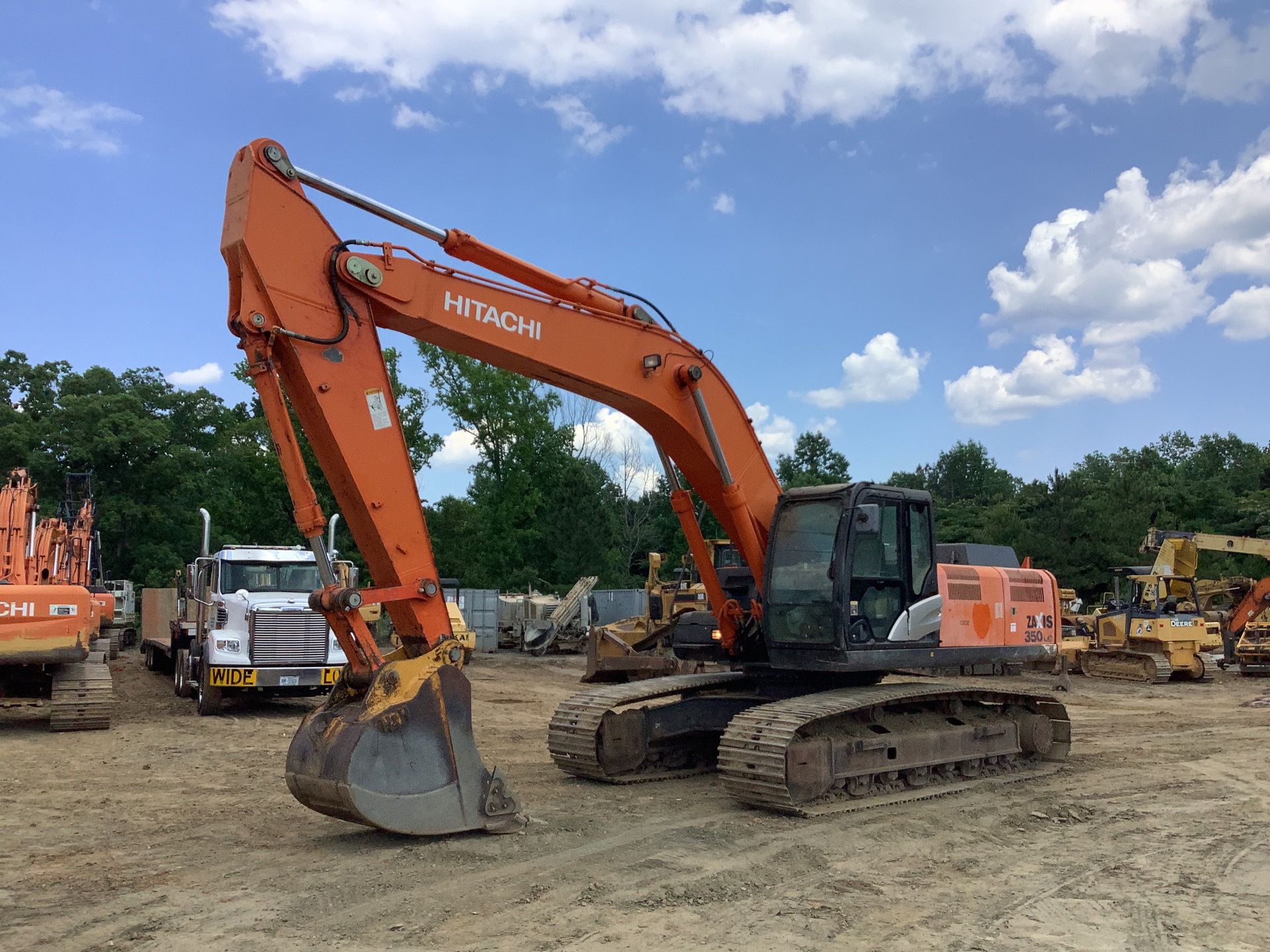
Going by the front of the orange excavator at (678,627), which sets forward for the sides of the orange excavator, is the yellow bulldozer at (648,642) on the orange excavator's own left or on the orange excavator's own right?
on the orange excavator's own right

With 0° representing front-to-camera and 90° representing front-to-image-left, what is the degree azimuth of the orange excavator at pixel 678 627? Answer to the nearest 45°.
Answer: approximately 45°

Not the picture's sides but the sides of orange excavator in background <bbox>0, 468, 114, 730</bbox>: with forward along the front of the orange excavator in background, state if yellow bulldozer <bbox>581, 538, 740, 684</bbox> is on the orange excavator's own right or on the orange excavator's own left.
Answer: on the orange excavator's own right

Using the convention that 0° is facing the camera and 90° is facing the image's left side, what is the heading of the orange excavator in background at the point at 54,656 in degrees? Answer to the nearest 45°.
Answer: approximately 180°

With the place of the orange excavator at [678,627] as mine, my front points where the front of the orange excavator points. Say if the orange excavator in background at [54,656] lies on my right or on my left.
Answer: on my right

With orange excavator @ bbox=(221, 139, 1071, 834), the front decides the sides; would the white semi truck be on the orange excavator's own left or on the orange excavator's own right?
on the orange excavator's own right

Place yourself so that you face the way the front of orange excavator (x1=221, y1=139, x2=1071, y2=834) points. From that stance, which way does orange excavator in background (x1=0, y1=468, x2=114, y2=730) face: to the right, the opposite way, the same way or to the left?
to the right

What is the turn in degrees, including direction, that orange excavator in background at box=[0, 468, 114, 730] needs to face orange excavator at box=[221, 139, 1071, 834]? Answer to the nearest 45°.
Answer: approximately 135° to its right
